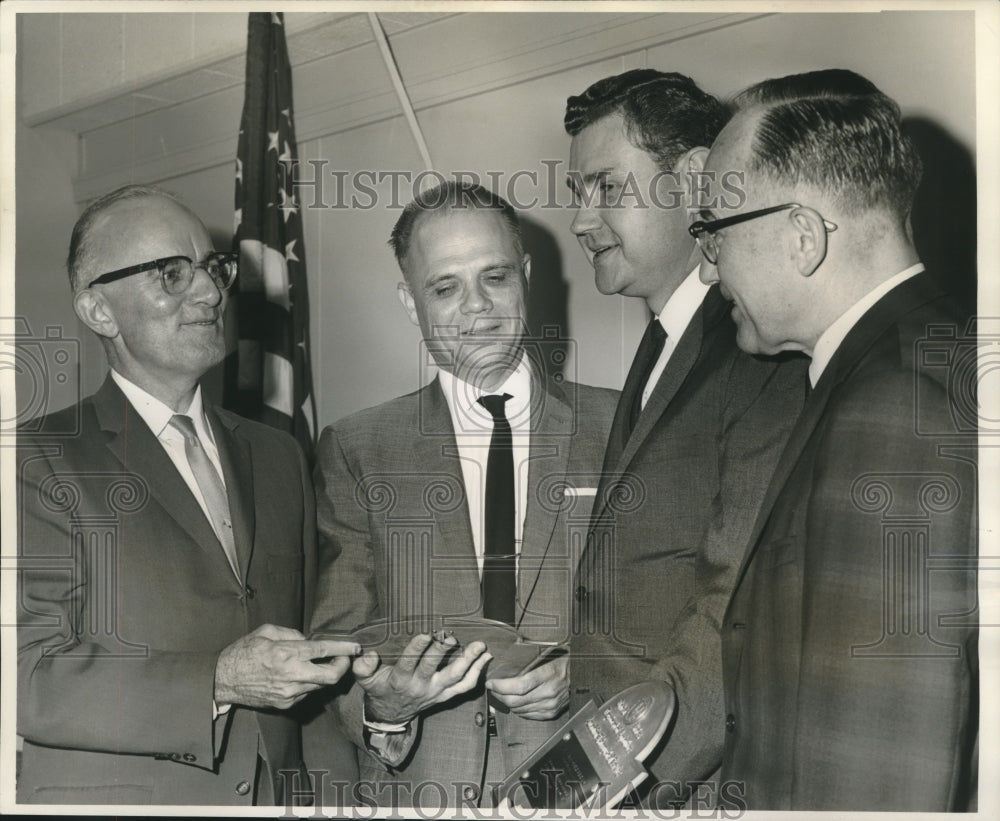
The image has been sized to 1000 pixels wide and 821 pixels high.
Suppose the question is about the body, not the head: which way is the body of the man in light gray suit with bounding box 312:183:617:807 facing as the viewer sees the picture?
toward the camera

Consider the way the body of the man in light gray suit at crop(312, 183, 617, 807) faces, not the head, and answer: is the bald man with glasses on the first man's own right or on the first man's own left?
on the first man's own right

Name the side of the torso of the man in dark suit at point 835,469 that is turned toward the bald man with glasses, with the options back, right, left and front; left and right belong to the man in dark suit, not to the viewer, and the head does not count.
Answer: front

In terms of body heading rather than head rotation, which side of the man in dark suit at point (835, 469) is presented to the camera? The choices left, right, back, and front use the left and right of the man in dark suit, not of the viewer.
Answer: left

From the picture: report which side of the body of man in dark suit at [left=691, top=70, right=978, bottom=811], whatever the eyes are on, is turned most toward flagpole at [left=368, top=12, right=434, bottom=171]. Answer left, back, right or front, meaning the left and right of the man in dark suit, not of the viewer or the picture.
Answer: front

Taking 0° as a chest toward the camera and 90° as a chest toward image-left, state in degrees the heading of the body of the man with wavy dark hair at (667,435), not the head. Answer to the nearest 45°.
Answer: approximately 45°

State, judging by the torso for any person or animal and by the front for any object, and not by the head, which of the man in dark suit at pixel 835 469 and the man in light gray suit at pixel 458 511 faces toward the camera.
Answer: the man in light gray suit

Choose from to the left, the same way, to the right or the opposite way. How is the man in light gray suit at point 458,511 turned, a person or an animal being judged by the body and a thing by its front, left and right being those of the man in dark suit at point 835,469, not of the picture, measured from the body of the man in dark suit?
to the left

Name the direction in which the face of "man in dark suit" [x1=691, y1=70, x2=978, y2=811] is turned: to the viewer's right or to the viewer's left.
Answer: to the viewer's left

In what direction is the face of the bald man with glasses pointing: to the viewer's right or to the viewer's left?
to the viewer's right

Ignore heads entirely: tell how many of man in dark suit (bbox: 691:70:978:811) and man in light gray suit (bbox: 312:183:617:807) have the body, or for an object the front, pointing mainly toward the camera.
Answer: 1

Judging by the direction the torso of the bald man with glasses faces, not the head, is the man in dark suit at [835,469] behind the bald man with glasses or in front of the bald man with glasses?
in front

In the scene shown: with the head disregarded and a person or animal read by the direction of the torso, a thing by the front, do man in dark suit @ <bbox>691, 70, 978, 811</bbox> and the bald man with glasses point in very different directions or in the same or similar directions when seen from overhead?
very different directions

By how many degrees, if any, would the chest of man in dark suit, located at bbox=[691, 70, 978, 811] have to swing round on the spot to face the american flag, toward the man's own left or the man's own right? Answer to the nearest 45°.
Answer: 0° — they already face it
